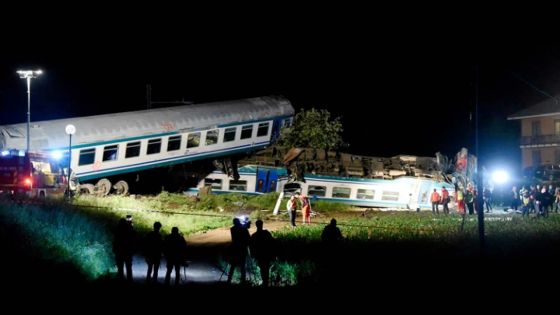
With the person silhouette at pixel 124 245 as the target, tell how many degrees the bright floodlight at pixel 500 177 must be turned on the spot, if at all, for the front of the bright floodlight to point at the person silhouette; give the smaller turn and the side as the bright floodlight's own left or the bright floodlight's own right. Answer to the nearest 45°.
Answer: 0° — it already faces it

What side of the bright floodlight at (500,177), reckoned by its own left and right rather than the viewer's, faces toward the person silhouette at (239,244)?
front

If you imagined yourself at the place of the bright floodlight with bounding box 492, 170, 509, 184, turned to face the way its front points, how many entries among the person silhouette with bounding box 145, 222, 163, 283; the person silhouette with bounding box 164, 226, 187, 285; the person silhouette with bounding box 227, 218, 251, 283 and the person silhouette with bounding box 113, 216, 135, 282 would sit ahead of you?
4

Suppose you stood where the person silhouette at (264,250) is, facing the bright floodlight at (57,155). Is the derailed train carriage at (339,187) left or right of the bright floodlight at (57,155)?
right

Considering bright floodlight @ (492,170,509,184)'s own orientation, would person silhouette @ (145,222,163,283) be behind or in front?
in front

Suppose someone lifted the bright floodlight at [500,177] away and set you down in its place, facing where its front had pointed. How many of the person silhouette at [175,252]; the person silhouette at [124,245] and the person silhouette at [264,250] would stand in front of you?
3

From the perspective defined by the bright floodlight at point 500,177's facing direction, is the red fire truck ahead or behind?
ahead

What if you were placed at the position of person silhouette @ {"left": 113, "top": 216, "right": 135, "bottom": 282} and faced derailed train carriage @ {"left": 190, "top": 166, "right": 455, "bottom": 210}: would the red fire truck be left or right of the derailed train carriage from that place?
left

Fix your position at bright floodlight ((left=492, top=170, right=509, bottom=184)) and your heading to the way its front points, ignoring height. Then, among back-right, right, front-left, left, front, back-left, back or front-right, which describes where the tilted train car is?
front-right

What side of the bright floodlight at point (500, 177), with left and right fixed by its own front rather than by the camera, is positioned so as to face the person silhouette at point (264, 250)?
front

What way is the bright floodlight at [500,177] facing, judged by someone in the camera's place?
facing the viewer

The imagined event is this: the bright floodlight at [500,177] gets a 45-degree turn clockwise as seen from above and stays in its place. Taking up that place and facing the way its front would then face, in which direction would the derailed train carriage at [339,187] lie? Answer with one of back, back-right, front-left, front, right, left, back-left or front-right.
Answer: front
